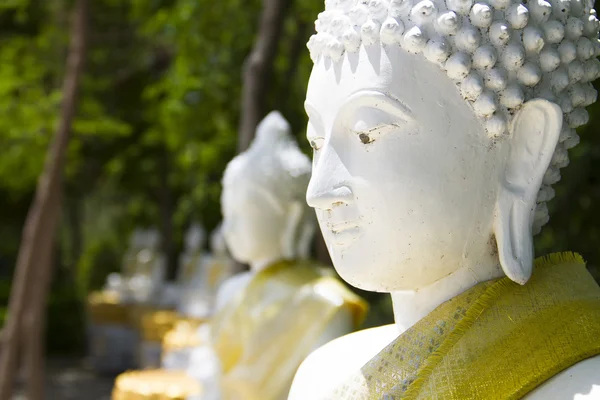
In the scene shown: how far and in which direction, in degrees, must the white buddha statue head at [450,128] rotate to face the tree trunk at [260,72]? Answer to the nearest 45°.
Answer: approximately 135° to its right

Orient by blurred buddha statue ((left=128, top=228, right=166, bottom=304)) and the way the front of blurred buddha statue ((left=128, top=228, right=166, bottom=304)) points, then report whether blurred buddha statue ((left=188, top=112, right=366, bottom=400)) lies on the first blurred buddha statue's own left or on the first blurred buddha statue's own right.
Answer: on the first blurred buddha statue's own left

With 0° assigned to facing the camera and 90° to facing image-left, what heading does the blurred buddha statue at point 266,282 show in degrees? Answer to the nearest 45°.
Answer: approximately 45°

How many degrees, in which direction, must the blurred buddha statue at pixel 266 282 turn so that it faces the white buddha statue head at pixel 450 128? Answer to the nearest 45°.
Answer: approximately 45° to its left

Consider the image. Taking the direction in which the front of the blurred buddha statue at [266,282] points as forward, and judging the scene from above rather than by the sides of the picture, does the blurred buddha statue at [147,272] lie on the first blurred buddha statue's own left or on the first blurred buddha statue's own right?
on the first blurred buddha statue's own right

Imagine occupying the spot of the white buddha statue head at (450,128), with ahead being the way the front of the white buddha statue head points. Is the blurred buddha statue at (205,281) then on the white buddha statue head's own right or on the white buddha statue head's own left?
on the white buddha statue head's own right

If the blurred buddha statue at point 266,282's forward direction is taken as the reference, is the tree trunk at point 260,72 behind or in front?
behind
